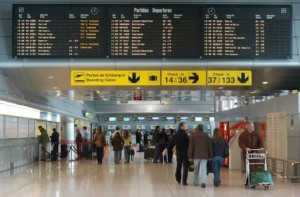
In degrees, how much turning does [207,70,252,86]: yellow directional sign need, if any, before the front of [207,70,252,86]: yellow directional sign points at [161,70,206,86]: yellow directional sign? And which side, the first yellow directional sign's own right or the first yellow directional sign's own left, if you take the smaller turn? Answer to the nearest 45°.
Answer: approximately 90° to the first yellow directional sign's own right

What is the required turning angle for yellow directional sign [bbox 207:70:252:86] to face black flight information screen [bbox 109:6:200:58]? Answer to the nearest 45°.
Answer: approximately 45° to its right

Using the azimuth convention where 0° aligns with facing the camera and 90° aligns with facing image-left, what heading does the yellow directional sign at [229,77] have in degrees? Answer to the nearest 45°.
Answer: approximately 0°

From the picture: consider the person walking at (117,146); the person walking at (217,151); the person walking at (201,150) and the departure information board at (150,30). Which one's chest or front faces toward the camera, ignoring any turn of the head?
the departure information board

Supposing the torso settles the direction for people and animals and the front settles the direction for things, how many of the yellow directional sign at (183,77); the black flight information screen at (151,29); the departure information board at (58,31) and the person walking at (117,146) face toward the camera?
3

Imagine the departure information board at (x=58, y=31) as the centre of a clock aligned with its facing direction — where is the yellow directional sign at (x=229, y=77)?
The yellow directional sign is roughly at 9 o'clock from the departure information board.

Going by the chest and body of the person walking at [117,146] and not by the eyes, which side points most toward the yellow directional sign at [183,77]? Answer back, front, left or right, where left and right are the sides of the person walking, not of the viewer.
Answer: back

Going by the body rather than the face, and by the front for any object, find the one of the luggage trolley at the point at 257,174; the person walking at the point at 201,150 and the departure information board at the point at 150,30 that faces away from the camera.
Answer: the person walking

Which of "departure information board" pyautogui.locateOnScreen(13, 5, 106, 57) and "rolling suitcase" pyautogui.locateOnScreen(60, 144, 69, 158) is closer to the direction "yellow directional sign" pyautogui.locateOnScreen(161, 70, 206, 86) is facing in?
the departure information board

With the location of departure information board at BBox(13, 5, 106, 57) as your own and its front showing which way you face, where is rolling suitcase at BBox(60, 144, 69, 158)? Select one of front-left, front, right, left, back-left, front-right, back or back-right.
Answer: back
